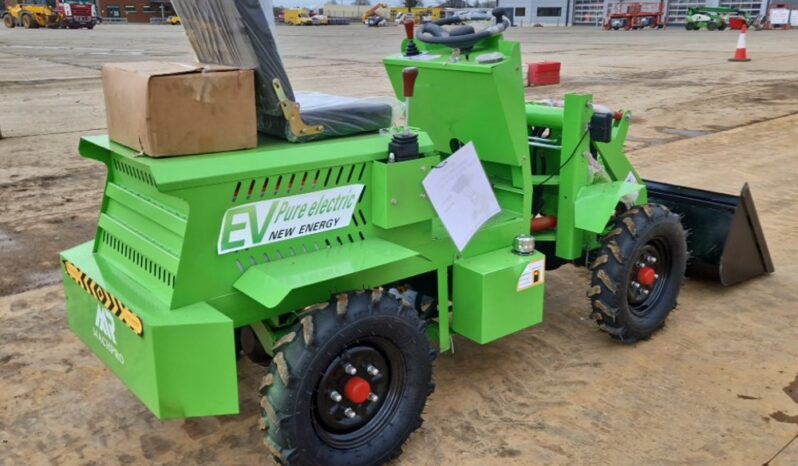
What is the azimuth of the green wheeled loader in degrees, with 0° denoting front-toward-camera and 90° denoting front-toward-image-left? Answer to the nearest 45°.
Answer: approximately 225°

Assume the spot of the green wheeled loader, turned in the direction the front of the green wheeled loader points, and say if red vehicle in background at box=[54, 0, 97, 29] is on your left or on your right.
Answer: on your left

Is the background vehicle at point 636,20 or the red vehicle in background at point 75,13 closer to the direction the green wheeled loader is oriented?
the background vehicle

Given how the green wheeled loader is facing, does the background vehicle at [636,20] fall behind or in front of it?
in front

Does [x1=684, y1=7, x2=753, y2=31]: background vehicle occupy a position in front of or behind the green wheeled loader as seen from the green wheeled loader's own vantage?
in front

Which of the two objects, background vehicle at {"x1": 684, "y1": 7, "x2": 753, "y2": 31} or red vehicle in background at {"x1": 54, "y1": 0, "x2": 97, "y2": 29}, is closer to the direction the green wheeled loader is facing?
the background vehicle

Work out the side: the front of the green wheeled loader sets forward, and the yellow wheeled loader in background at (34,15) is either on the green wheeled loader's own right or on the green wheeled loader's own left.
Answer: on the green wheeled loader's own left

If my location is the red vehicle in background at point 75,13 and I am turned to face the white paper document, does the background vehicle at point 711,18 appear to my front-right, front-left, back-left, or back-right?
front-left

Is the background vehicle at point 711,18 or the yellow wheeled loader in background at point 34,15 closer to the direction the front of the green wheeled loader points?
the background vehicle

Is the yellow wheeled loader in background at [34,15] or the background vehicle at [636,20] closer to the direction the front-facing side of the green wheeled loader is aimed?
the background vehicle

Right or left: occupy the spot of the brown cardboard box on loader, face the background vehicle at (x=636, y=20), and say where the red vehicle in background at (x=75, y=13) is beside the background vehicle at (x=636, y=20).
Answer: left
